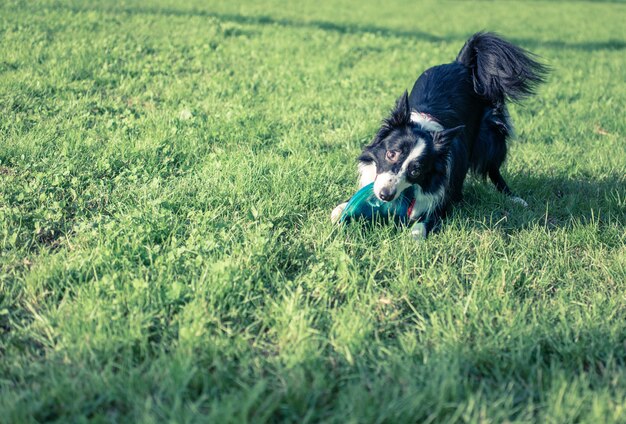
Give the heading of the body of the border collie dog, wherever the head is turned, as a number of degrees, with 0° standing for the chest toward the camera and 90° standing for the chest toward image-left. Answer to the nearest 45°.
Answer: approximately 45°
